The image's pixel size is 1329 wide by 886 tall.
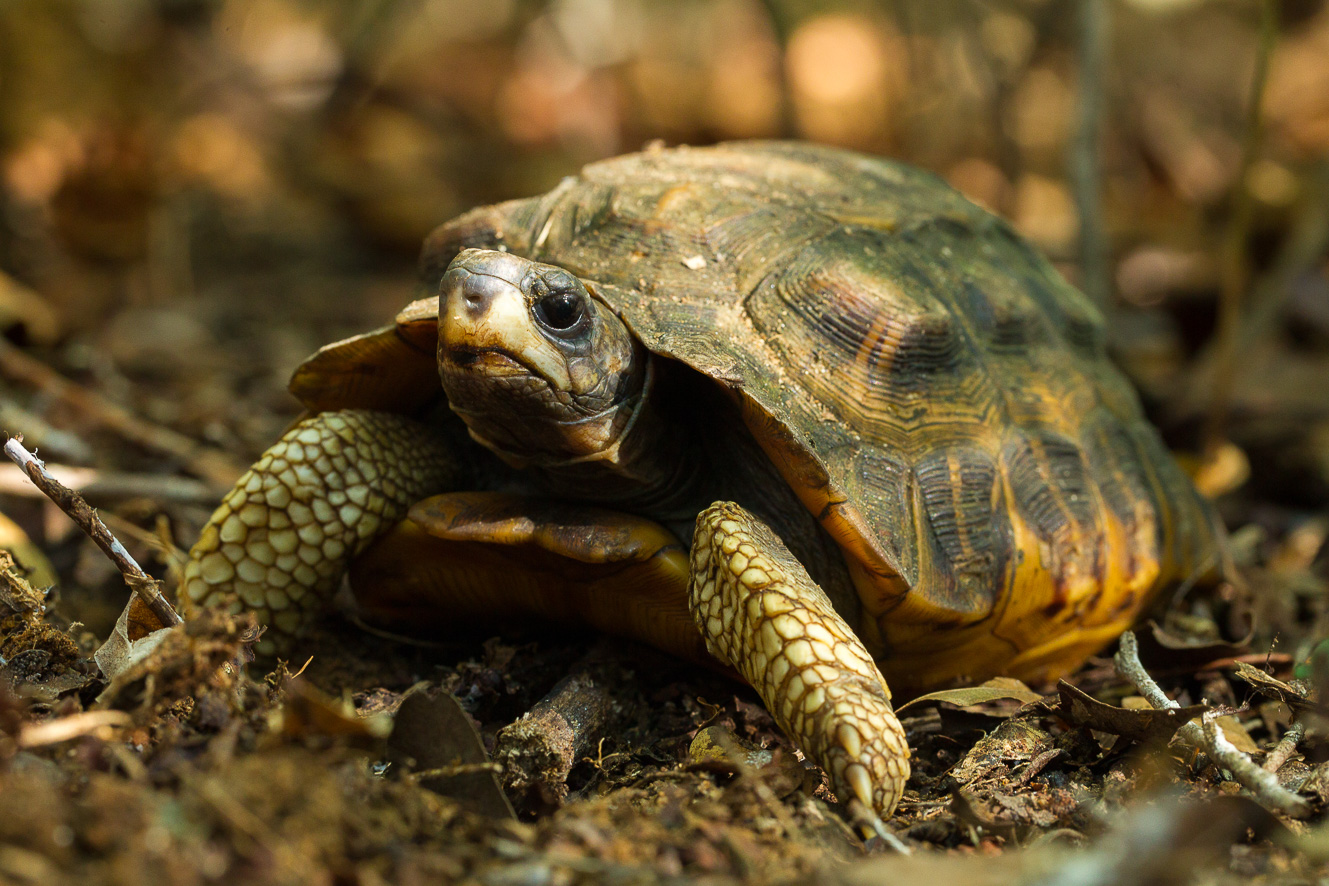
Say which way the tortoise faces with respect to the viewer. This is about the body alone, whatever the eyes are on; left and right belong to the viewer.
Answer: facing the viewer and to the left of the viewer

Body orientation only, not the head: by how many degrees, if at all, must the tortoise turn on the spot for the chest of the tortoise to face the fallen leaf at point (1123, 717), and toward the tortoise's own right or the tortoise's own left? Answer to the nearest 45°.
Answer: approximately 90° to the tortoise's own left

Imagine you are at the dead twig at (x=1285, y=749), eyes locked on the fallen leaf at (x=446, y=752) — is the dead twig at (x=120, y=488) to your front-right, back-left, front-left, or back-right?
front-right

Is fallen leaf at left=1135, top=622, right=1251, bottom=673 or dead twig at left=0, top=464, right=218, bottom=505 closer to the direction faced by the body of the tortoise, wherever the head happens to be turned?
the dead twig

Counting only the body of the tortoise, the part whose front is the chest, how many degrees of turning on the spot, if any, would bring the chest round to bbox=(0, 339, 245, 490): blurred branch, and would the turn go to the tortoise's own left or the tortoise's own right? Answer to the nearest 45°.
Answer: approximately 90° to the tortoise's own right

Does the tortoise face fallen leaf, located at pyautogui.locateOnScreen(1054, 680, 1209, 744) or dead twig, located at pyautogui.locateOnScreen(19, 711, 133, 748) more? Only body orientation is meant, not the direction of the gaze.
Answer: the dead twig

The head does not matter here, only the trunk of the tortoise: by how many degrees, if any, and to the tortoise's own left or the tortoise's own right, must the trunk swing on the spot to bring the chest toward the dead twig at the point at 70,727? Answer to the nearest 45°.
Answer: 0° — it already faces it

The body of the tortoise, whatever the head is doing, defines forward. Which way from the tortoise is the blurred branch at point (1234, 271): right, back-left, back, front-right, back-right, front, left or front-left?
back

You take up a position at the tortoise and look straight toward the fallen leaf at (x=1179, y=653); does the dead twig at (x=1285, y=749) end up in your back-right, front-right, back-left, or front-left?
front-right

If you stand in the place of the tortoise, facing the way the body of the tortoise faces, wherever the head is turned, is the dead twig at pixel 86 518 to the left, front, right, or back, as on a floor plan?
front

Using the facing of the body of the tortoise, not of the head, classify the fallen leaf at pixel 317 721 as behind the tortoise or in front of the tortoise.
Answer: in front

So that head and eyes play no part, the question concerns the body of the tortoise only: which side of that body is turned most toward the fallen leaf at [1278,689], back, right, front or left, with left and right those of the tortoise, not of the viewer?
left
